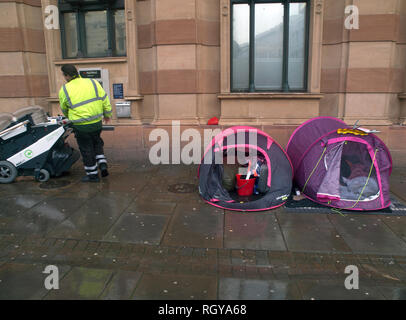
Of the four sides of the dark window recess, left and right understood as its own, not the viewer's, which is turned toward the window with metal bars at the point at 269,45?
left

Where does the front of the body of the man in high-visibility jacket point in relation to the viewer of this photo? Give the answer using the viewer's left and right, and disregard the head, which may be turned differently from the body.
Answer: facing away from the viewer and to the left of the viewer

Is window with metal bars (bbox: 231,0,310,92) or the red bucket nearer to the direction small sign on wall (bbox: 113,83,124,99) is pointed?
the red bucket

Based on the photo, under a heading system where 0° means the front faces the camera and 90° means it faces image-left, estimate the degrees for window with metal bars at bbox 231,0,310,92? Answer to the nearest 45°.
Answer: approximately 0°

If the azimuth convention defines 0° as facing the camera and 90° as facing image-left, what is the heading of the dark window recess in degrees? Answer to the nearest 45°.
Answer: approximately 0°

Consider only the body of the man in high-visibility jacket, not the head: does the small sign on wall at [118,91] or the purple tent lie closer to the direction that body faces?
the small sign on wall

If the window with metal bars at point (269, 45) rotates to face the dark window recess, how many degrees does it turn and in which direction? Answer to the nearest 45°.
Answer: approximately 90° to its right
